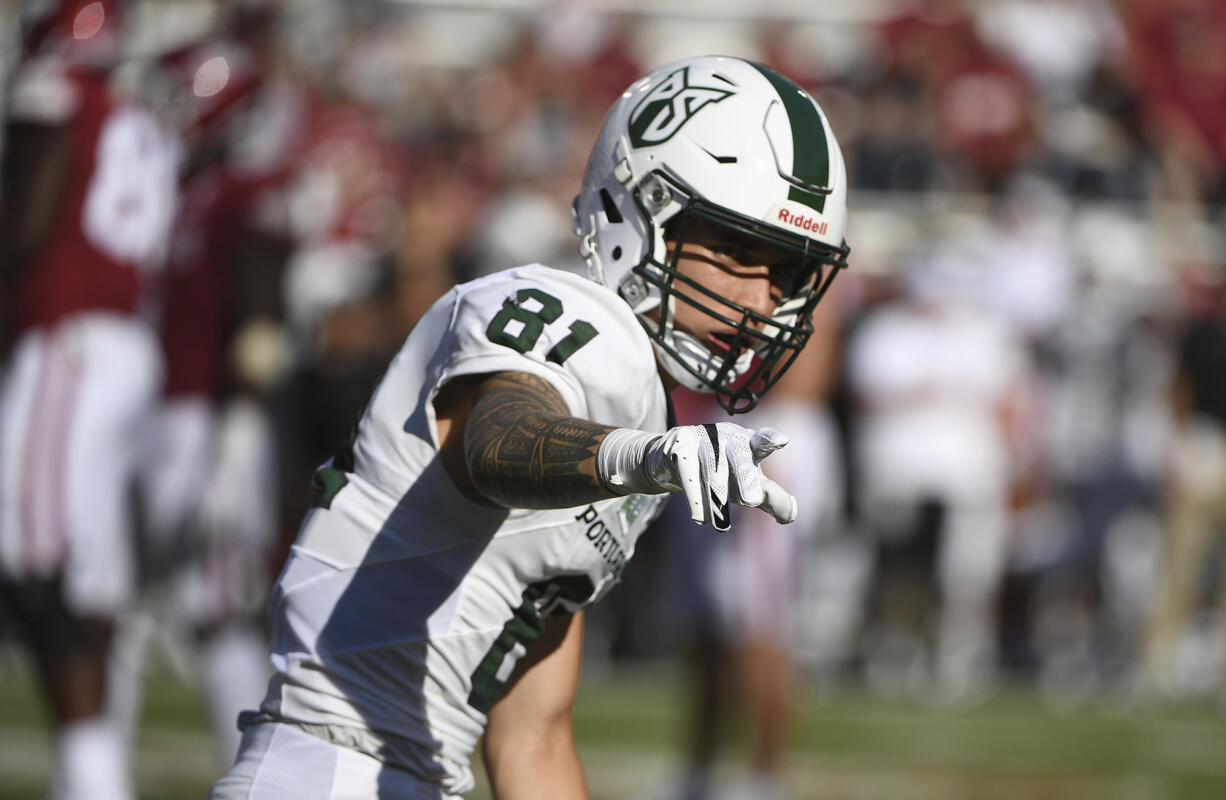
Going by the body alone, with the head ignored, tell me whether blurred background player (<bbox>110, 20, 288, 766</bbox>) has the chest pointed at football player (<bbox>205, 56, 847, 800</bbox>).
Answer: no

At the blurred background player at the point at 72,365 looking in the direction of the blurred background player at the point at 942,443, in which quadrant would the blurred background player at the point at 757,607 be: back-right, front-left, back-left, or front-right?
front-right

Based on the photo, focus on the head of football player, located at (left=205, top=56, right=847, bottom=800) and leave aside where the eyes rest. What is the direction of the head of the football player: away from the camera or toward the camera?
toward the camera

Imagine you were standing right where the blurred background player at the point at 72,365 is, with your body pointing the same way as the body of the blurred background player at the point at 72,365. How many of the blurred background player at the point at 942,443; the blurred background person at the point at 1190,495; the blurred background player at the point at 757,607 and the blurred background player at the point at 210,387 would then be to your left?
0

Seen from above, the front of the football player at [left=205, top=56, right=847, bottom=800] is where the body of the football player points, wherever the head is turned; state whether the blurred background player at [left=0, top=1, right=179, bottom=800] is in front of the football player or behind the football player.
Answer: behind

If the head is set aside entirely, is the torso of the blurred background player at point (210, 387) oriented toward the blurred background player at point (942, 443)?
no

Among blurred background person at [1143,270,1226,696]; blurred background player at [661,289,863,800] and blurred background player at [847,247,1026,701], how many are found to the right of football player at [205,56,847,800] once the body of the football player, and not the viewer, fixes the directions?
0

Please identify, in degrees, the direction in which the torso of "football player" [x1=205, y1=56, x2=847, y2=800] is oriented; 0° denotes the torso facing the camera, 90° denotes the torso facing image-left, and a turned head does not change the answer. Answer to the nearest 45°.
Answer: approximately 315°

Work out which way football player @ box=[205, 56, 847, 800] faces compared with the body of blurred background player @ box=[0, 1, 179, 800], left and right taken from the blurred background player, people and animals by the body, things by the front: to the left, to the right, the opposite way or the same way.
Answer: the opposite way

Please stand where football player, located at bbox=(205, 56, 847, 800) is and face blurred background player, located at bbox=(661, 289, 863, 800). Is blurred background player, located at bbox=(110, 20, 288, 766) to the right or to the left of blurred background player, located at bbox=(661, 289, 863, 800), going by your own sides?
left

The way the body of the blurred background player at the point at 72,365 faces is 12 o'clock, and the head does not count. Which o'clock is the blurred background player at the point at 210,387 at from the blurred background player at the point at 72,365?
the blurred background player at the point at 210,387 is roughly at 2 o'clock from the blurred background player at the point at 72,365.

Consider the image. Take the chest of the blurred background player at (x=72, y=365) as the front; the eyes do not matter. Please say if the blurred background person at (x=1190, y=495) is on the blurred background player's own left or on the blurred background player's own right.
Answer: on the blurred background player's own right

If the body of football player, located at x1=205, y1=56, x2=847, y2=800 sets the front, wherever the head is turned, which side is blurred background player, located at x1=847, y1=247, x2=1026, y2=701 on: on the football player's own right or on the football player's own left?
on the football player's own left

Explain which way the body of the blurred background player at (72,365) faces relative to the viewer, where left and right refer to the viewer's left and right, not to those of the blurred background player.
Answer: facing away from the viewer and to the left of the viewer
